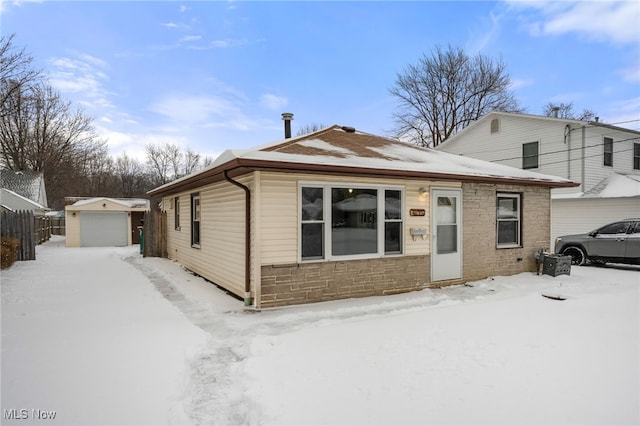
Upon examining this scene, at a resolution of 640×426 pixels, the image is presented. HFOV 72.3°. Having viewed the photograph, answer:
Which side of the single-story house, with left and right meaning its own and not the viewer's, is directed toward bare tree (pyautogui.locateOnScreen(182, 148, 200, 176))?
back

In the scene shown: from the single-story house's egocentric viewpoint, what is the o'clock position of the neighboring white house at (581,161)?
The neighboring white house is roughly at 9 o'clock from the single-story house.

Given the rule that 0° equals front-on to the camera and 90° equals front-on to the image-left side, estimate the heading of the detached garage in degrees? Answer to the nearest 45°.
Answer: approximately 0°

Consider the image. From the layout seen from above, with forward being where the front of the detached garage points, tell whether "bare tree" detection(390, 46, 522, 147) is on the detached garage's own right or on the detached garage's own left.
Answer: on the detached garage's own left

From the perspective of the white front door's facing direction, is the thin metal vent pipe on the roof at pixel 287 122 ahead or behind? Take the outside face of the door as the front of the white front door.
behind

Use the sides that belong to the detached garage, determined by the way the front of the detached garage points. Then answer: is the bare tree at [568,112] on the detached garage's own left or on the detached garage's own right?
on the detached garage's own left

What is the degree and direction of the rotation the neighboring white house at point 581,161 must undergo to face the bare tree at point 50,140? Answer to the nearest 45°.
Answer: approximately 135° to its right

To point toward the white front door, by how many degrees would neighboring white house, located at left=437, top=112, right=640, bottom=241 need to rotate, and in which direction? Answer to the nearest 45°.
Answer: approximately 45° to its right

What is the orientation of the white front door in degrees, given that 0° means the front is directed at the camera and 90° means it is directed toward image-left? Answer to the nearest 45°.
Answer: approximately 315°
